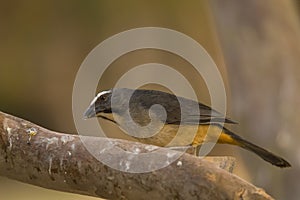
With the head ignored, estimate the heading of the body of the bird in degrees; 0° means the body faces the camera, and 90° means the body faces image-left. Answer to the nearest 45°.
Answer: approximately 90°
